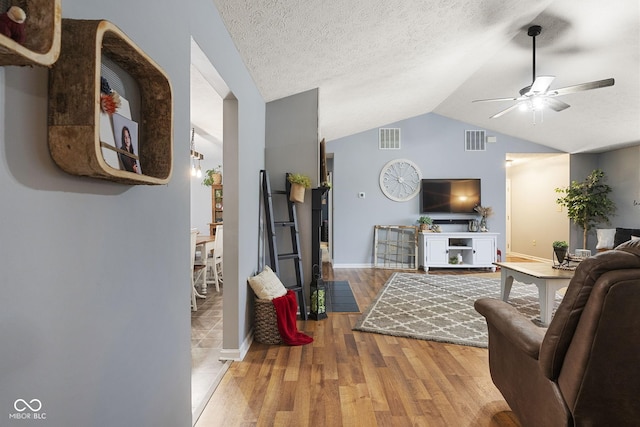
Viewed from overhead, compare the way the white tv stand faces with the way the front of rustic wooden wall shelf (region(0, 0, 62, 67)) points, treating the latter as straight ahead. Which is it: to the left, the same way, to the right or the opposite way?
to the right

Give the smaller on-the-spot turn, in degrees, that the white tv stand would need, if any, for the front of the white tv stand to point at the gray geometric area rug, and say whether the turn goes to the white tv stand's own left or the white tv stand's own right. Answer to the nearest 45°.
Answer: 0° — it already faces it

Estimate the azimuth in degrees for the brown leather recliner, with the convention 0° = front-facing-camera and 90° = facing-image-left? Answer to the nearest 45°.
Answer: approximately 135°

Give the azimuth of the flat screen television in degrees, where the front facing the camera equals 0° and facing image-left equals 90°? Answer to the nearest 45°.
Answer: approximately 0°

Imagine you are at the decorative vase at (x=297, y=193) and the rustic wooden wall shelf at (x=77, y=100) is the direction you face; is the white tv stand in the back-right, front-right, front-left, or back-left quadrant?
back-left

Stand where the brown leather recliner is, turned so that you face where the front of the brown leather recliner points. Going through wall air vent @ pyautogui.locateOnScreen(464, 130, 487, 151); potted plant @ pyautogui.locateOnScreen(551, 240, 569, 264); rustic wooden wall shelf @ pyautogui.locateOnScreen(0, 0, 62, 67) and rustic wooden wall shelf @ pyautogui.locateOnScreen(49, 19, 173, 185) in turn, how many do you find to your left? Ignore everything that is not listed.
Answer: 2

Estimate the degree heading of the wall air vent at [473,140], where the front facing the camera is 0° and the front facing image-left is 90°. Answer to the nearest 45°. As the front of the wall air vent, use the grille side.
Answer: approximately 0°

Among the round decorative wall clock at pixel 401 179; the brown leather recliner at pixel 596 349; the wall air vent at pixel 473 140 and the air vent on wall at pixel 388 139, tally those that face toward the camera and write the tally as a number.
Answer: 3
